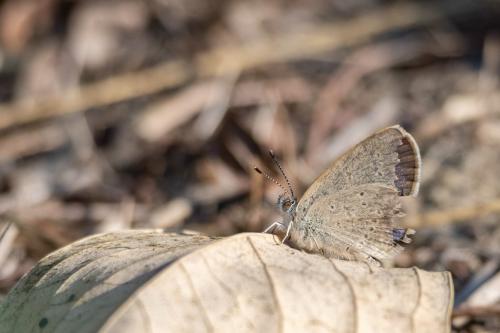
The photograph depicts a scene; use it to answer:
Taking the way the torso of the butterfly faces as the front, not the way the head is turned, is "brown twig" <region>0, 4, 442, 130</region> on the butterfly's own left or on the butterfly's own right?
on the butterfly's own right

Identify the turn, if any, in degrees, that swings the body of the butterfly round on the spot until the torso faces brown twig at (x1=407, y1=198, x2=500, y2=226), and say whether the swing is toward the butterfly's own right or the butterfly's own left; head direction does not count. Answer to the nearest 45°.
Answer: approximately 135° to the butterfly's own right

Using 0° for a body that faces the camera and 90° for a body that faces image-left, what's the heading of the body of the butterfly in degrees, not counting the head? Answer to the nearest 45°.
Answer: approximately 90°
